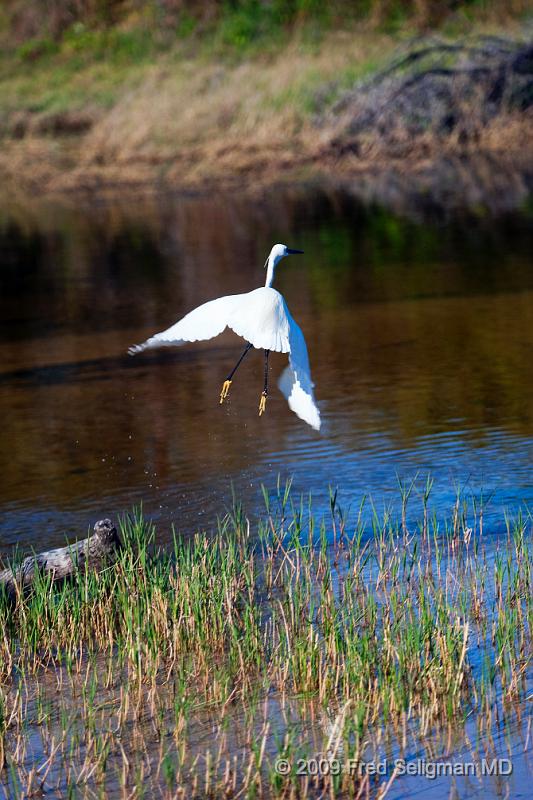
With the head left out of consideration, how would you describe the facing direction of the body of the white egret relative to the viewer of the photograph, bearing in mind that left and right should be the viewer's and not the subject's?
facing away from the viewer and to the right of the viewer

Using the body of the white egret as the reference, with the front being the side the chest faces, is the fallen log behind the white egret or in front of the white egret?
behind
